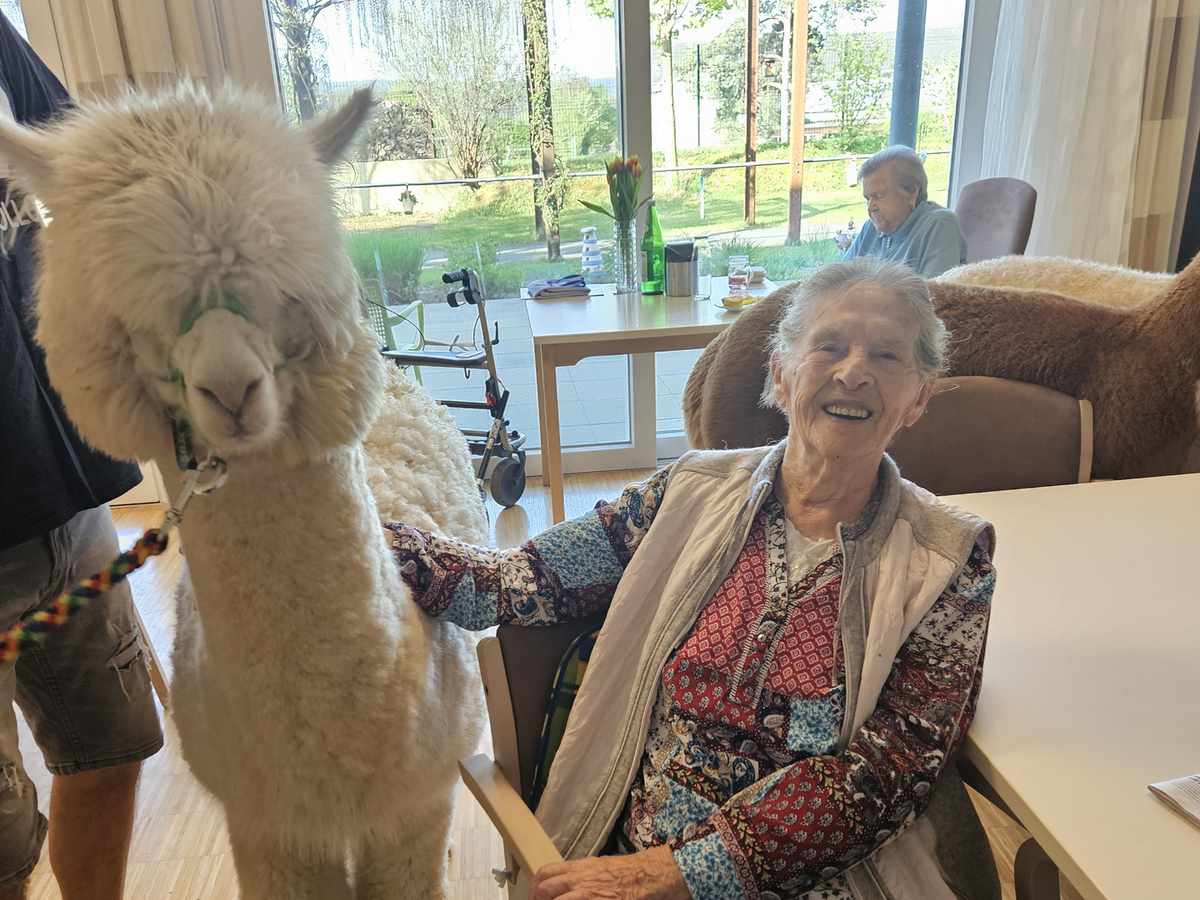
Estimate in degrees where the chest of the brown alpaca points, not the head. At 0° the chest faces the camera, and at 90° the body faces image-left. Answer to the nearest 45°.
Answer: approximately 270°

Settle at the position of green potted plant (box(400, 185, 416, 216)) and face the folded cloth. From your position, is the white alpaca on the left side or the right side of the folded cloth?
right

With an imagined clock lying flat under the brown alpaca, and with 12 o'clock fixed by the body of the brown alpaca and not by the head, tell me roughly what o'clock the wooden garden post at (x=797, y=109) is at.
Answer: The wooden garden post is roughly at 8 o'clock from the brown alpaca.

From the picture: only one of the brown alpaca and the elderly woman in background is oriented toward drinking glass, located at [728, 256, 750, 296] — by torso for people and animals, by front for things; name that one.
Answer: the elderly woman in background

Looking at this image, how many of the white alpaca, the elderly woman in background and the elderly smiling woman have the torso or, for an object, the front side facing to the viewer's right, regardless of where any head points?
0

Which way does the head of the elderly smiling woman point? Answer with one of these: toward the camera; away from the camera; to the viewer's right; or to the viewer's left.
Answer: toward the camera

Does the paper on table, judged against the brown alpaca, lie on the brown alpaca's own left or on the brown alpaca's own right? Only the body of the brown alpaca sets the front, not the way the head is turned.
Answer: on the brown alpaca's own right

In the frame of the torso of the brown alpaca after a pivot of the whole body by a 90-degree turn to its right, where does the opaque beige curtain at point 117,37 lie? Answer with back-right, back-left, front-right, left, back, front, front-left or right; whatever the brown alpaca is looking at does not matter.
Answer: right

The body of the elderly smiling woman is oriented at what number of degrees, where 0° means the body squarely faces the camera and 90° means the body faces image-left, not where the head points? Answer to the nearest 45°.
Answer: approximately 0°

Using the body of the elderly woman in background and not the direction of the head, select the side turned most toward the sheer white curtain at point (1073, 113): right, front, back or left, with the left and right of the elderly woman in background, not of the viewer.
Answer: back

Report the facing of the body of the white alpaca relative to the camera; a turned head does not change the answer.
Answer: toward the camera

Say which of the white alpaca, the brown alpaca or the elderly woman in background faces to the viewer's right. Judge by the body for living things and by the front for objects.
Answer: the brown alpaca

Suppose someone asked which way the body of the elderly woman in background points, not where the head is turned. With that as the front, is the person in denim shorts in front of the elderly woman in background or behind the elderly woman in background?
in front

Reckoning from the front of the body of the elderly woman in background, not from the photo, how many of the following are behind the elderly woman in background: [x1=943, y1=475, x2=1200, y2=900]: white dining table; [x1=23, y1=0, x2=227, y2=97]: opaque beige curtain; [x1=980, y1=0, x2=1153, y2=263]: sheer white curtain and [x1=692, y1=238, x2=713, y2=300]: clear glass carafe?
1

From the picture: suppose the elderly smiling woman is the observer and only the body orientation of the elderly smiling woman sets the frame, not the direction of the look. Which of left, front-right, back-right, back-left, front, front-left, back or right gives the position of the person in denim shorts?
right

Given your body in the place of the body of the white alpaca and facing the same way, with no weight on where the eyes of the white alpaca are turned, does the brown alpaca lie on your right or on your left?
on your left

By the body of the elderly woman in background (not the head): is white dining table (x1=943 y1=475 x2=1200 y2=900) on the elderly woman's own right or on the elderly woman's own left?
on the elderly woman's own left

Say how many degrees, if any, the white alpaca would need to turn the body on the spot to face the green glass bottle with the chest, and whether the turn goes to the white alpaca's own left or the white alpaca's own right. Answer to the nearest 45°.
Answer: approximately 135° to the white alpaca's own left
